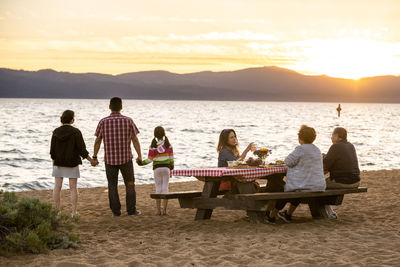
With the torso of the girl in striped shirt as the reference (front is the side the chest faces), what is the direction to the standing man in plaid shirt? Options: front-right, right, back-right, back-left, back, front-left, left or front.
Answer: left

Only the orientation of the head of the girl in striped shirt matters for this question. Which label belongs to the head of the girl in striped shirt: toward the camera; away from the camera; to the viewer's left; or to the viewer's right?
away from the camera

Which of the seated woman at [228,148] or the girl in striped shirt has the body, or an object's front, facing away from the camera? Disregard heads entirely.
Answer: the girl in striped shirt

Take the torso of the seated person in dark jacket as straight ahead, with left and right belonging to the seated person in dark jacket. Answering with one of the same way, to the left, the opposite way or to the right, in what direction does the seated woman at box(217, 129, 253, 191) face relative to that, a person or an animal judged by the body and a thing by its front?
the opposite way

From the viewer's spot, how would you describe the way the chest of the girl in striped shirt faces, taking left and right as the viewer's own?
facing away from the viewer

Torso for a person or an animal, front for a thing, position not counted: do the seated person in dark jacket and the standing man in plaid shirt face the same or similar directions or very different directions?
same or similar directions

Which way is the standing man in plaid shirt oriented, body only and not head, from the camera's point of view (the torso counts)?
away from the camera

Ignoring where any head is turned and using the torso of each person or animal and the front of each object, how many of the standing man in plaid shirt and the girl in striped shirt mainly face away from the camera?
2

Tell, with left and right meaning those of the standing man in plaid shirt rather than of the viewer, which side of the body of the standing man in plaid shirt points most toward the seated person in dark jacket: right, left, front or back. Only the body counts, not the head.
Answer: right

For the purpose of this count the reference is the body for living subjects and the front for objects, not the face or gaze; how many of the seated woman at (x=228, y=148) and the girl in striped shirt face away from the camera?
1

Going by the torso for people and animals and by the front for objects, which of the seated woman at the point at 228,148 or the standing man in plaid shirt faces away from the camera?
the standing man in plaid shirt

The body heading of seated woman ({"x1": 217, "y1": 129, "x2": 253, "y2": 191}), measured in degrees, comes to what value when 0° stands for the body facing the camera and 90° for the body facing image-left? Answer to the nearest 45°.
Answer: approximately 315°

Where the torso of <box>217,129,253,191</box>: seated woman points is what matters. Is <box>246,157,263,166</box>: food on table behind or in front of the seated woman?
in front

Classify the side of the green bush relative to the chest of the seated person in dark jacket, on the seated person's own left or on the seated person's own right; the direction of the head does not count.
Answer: on the seated person's own left

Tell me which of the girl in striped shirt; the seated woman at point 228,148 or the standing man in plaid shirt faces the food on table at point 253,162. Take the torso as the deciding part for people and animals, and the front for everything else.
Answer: the seated woman

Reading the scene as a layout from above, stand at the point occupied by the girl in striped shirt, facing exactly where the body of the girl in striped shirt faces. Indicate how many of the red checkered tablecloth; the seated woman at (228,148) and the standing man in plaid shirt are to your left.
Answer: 1
